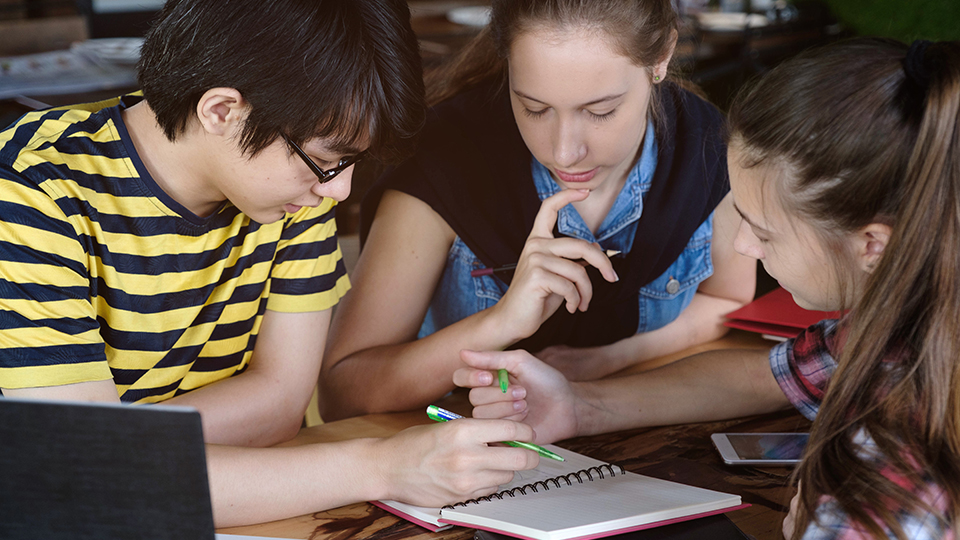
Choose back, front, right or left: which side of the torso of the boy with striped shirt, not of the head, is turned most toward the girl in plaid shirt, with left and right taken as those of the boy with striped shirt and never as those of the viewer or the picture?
front

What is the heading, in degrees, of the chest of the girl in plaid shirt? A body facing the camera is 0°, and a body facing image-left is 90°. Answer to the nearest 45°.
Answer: approximately 90°

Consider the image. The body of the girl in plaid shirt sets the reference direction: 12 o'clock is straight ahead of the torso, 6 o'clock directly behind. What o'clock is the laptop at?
The laptop is roughly at 11 o'clock from the girl in plaid shirt.

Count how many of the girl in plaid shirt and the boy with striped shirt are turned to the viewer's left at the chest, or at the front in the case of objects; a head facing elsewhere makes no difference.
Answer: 1

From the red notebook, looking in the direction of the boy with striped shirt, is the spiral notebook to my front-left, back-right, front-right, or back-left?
front-left

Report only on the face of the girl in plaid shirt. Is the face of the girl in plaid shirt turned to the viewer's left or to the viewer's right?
to the viewer's left

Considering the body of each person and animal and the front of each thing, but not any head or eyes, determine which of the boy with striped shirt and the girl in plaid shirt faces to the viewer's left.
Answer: the girl in plaid shirt

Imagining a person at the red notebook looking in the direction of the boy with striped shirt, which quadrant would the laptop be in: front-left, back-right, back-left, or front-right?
front-left

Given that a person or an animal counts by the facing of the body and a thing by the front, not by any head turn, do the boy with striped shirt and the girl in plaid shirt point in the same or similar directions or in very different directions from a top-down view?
very different directions

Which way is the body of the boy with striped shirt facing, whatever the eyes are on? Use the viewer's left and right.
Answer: facing the viewer and to the right of the viewer
